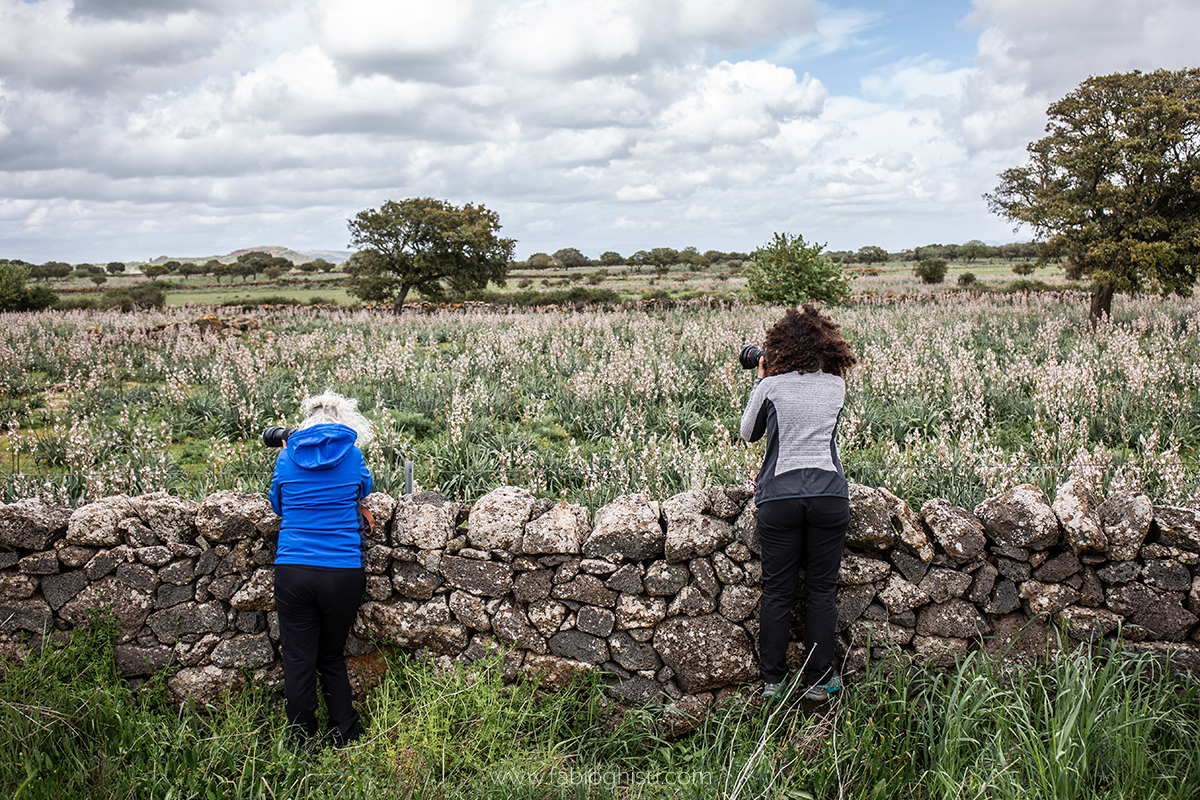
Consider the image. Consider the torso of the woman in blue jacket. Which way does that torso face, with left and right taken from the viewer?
facing away from the viewer

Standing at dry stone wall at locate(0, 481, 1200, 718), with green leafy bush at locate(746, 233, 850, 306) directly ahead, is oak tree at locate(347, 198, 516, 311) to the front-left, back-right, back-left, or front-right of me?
front-left

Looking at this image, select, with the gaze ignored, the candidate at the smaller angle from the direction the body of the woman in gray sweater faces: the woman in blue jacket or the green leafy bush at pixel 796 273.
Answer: the green leafy bush

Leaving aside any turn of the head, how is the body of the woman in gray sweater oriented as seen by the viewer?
away from the camera

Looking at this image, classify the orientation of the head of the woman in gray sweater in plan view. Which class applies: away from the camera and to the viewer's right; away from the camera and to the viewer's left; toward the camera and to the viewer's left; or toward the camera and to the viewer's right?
away from the camera and to the viewer's left

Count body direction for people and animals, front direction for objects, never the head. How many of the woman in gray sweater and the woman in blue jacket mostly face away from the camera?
2

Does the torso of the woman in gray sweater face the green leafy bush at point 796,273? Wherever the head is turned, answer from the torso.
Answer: yes

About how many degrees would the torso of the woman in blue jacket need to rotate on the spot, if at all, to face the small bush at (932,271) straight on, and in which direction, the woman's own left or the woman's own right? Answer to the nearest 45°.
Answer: approximately 45° to the woman's own right

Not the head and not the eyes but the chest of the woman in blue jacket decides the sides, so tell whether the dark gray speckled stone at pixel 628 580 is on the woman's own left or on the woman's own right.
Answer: on the woman's own right

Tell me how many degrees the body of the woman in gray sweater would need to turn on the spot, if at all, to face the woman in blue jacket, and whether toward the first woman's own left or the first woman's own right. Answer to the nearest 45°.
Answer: approximately 90° to the first woman's own left

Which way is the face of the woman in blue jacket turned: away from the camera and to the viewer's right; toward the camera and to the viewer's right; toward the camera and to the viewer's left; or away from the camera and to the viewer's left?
away from the camera and to the viewer's left
